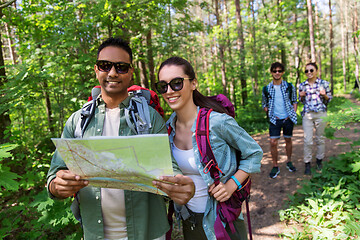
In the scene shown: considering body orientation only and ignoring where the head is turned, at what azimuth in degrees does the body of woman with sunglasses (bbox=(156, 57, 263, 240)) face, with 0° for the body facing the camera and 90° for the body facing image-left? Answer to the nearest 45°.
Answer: approximately 45°

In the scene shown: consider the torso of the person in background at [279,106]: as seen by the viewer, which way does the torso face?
toward the camera

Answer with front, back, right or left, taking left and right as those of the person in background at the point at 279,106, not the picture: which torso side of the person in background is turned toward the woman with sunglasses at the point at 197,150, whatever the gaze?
front

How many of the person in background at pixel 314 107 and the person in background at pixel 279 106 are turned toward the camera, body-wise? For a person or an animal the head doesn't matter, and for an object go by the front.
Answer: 2

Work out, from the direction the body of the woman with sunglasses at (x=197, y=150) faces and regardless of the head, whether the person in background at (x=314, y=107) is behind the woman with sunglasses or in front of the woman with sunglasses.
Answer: behind

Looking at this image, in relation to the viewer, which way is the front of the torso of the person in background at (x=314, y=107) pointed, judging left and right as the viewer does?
facing the viewer

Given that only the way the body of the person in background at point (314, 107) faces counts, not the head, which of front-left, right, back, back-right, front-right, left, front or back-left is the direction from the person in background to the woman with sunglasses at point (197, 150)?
front
